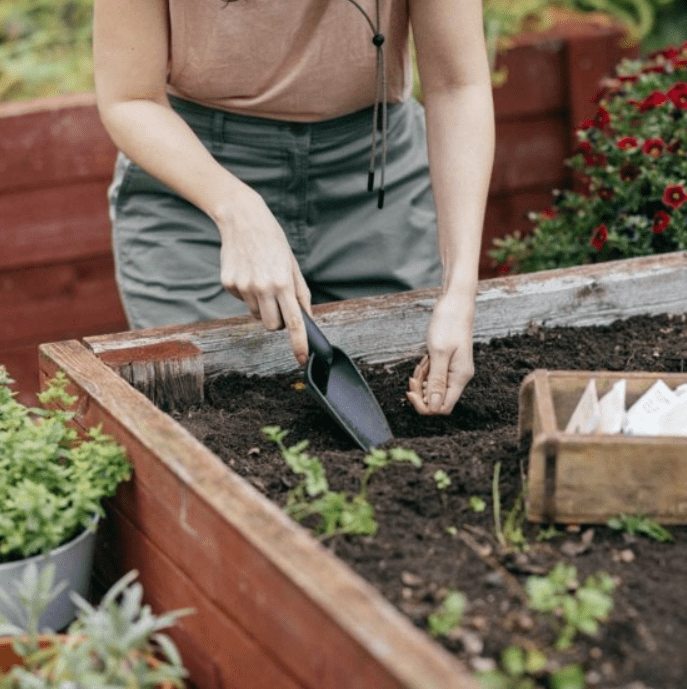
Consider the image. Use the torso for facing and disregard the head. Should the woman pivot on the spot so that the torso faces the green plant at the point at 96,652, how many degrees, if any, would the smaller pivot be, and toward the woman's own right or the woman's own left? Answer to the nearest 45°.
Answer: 0° — they already face it

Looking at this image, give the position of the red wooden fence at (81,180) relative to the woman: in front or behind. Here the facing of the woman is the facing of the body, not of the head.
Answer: behind

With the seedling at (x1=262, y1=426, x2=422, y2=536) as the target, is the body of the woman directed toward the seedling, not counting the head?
yes

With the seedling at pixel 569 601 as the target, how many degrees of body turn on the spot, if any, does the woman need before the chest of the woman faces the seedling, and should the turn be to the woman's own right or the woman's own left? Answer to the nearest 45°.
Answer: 0° — they already face it

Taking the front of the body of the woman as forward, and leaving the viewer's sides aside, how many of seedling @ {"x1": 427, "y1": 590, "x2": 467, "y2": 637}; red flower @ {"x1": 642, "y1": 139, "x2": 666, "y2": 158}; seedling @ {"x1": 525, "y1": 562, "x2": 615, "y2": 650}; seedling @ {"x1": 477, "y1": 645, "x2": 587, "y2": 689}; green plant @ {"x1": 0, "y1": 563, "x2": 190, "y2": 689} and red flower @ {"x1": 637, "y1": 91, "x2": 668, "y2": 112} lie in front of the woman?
4

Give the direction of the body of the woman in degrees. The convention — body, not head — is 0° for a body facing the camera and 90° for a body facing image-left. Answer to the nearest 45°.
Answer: approximately 0°

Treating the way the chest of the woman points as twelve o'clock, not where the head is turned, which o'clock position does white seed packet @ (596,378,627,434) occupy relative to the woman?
The white seed packet is roughly at 11 o'clock from the woman.

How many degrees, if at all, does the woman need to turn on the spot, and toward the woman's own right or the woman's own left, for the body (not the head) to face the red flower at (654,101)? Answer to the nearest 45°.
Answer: approximately 135° to the woman's own left

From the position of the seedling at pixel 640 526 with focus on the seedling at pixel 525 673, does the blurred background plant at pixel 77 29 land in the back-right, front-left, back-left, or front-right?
back-right

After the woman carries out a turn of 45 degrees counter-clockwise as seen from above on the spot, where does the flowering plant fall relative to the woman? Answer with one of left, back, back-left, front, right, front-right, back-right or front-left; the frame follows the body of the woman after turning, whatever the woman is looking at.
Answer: left

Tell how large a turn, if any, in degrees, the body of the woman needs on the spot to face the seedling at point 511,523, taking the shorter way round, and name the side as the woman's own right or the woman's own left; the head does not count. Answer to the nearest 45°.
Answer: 0° — they already face it

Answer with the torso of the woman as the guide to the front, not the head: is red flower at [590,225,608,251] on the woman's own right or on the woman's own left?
on the woman's own left

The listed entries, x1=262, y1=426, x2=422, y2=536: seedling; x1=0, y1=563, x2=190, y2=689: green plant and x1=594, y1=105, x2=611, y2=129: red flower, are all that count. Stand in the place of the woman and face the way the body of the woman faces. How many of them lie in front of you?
2
